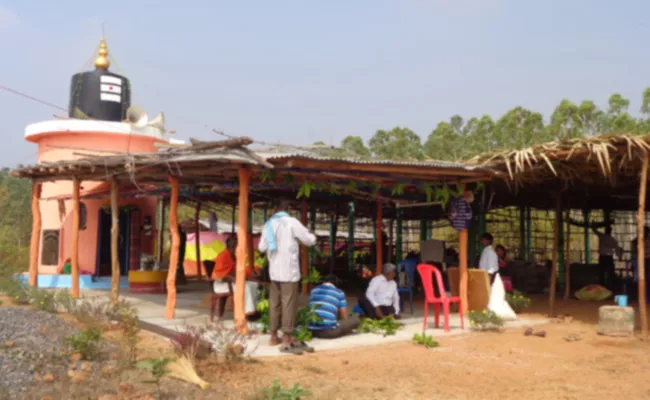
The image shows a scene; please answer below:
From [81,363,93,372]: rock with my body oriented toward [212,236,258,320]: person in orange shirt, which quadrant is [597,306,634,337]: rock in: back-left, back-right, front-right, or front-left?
front-right

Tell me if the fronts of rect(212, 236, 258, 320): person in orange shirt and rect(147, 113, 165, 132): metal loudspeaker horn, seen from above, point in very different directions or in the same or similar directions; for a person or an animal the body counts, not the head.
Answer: same or similar directions

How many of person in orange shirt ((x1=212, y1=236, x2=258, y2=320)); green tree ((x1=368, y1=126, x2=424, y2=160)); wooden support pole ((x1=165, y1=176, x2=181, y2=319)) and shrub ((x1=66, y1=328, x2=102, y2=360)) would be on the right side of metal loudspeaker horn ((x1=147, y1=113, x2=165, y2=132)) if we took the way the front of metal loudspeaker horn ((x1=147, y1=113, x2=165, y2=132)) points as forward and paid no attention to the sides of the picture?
3

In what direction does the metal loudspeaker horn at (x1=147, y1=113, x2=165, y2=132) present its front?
to the viewer's right

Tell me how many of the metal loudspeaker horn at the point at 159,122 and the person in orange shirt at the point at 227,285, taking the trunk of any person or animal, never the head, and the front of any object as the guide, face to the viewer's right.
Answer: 2

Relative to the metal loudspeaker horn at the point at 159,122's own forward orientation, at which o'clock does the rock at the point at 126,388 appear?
The rock is roughly at 3 o'clock from the metal loudspeaker horn.

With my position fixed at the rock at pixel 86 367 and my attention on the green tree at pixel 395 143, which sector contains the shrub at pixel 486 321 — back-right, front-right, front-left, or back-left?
front-right

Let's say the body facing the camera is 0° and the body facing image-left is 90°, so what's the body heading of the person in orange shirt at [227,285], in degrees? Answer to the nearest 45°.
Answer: approximately 270°
